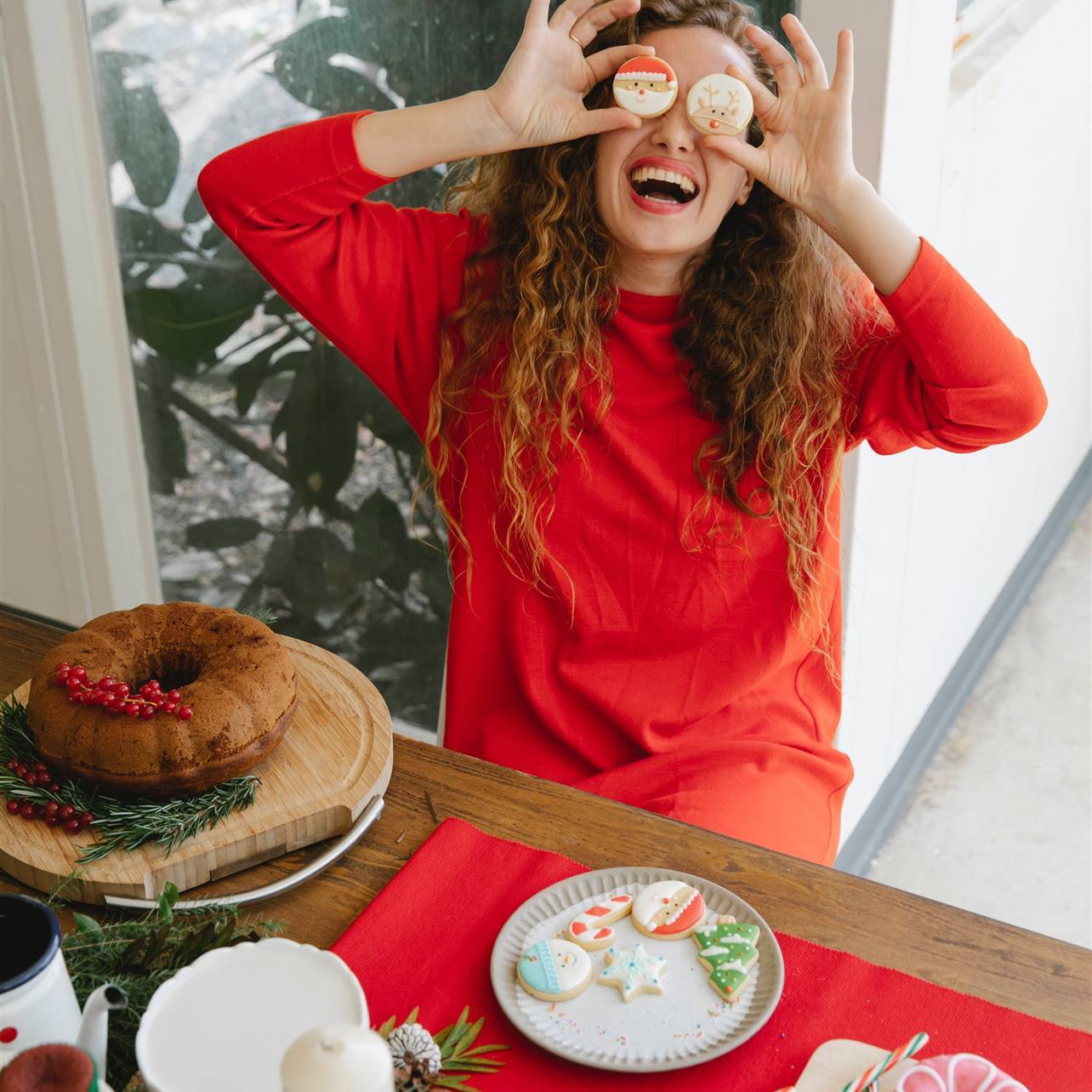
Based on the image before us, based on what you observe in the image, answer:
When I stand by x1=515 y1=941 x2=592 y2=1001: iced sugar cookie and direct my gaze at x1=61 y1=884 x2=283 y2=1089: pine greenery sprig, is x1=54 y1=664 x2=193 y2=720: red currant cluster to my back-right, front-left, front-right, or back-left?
front-right

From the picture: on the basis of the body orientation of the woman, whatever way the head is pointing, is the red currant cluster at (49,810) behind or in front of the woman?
in front

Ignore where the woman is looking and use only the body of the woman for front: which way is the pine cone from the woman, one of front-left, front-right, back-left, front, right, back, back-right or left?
front

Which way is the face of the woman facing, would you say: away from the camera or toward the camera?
toward the camera

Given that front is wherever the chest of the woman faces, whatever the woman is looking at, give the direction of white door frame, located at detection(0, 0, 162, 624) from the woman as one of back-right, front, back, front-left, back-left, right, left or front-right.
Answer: back-right

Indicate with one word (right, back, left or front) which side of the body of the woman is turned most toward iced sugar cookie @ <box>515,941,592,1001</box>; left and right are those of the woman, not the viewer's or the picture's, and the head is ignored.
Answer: front

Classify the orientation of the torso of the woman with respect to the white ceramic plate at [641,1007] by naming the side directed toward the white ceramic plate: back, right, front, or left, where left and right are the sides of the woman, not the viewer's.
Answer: front

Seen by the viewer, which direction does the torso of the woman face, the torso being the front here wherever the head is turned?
toward the camera

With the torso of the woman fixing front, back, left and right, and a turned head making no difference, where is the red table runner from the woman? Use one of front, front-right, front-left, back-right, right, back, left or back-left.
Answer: front
